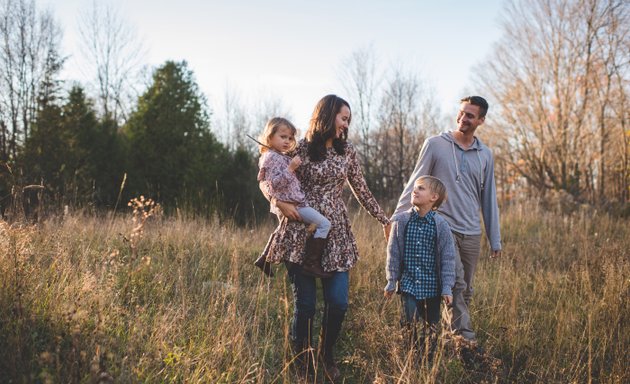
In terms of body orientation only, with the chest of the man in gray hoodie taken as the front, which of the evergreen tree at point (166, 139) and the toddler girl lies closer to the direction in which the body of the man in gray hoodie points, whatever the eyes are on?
the toddler girl

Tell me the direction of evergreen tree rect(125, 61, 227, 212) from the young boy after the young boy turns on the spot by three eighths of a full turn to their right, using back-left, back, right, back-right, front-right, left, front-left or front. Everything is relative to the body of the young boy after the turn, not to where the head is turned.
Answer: front

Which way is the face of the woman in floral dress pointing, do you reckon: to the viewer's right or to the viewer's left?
to the viewer's right

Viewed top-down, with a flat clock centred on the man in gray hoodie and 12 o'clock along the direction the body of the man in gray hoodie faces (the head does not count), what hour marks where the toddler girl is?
The toddler girl is roughly at 2 o'clock from the man in gray hoodie.

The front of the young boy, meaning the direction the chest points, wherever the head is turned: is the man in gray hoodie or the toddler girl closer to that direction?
the toddler girl

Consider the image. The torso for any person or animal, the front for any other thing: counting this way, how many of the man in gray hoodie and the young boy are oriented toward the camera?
2

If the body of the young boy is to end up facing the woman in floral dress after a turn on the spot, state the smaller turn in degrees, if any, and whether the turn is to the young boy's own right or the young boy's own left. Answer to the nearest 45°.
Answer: approximately 90° to the young boy's own right

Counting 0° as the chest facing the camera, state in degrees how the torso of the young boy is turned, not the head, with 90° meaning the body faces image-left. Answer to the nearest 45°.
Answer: approximately 0°

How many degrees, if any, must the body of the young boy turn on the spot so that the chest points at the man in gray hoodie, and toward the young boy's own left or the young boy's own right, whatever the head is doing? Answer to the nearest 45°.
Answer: approximately 135° to the young boy's own left

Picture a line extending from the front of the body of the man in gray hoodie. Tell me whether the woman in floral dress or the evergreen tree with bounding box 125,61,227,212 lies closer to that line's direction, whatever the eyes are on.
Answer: the woman in floral dress

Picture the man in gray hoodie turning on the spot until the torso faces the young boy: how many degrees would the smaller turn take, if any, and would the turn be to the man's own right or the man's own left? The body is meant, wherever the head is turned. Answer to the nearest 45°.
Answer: approximately 45° to the man's own right

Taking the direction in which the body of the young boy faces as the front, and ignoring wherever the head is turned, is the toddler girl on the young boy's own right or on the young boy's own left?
on the young boy's own right
